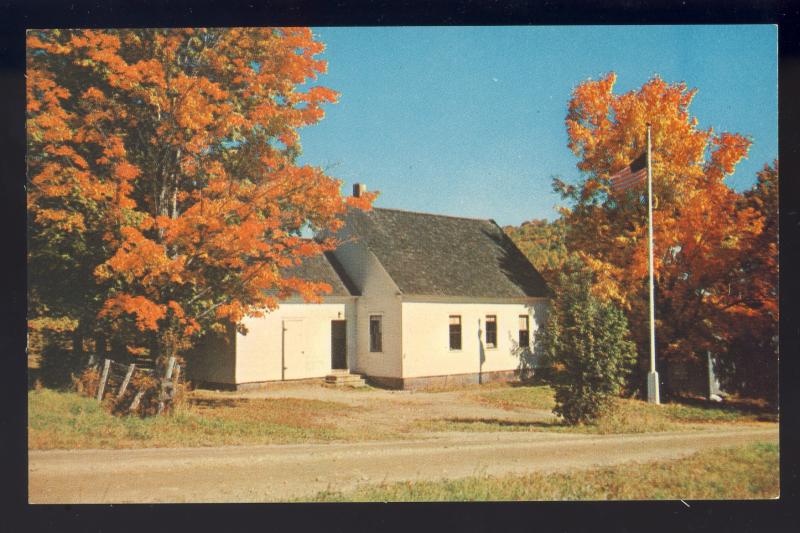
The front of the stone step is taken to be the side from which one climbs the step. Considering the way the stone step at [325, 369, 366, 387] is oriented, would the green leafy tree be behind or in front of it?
in front

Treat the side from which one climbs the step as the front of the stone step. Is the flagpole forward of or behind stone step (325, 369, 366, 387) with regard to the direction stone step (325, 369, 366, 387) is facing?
forward

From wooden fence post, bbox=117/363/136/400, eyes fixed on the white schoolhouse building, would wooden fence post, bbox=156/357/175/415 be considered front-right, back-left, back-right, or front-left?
front-right

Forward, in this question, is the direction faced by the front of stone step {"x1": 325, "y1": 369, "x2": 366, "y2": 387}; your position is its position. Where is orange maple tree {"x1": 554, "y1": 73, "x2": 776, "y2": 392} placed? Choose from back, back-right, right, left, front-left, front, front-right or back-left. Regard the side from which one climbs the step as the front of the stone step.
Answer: front-left

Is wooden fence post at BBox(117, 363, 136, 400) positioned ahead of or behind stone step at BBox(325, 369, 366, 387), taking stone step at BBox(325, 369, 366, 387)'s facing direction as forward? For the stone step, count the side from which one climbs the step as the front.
ahead

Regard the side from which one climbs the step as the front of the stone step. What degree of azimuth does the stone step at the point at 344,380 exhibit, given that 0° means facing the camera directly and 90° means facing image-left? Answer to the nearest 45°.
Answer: approximately 0°
